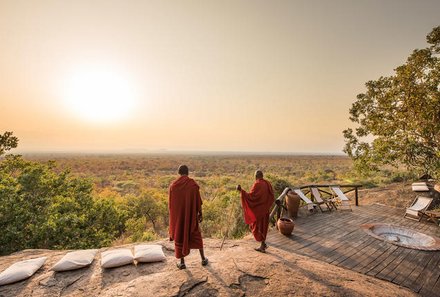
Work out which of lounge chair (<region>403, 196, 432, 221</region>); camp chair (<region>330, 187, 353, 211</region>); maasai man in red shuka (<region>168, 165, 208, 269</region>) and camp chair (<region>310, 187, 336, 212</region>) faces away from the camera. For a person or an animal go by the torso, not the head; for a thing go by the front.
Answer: the maasai man in red shuka

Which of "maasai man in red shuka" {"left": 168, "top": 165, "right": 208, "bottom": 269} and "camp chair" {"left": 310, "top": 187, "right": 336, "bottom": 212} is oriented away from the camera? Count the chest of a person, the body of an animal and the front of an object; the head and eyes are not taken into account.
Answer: the maasai man in red shuka

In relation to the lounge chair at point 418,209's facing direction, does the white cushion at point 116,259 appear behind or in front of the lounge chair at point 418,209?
in front

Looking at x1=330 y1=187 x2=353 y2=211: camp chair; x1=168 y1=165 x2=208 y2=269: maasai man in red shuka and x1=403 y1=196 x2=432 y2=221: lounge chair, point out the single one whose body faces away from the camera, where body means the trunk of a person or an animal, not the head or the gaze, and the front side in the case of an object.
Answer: the maasai man in red shuka

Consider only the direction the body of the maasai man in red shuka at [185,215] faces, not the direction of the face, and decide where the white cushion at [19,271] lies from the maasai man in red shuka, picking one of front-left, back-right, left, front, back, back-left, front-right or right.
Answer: left

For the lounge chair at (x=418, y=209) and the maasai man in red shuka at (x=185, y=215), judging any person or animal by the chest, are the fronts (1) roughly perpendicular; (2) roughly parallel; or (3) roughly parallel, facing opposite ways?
roughly perpendicular

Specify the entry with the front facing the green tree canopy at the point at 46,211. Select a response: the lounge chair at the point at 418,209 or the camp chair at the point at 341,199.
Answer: the lounge chair

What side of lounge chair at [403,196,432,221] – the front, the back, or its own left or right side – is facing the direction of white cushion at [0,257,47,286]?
front

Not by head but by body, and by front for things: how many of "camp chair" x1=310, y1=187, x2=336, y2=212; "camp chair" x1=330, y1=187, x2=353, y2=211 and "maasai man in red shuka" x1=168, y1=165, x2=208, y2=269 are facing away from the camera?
1

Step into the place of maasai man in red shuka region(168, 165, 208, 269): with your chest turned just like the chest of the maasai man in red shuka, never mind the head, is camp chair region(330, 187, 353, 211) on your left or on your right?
on your right

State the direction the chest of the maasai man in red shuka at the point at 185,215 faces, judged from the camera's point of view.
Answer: away from the camera

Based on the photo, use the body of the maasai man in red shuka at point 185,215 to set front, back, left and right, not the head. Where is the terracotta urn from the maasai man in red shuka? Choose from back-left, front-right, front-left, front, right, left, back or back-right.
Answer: front-right

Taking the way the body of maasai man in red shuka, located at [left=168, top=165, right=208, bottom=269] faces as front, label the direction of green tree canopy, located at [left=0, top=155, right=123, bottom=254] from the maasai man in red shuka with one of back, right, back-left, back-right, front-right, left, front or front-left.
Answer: front-left

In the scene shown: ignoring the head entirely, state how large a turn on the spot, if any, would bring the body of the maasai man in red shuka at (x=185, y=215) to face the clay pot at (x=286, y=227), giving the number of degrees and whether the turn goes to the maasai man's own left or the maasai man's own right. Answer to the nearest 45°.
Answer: approximately 45° to the maasai man's own right
